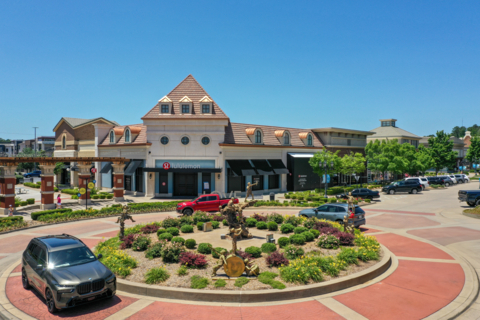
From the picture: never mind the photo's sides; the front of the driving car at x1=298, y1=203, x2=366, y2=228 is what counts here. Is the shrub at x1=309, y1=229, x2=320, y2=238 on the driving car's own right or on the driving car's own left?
on the driving car's own left

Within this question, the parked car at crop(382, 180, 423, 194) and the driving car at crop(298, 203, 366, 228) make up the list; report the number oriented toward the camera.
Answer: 0

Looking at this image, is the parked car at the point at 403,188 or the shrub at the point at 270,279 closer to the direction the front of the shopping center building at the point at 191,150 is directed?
the shrub

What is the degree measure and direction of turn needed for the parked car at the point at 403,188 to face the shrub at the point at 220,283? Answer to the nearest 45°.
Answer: approximately 90° to its left

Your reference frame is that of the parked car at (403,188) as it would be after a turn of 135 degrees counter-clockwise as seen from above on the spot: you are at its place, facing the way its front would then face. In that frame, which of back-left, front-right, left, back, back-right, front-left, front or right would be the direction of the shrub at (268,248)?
front-right

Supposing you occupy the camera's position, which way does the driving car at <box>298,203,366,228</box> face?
facing away from the viewer and to the left of the viewer

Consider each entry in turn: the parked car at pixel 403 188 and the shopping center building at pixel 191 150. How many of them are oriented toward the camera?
1

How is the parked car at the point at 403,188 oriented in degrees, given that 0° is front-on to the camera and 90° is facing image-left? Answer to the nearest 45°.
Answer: approximately 90°

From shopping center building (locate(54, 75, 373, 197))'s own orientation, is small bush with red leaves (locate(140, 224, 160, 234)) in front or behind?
in front

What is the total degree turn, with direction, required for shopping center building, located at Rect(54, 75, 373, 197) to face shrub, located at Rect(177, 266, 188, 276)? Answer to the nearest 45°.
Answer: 0° — it already faces it

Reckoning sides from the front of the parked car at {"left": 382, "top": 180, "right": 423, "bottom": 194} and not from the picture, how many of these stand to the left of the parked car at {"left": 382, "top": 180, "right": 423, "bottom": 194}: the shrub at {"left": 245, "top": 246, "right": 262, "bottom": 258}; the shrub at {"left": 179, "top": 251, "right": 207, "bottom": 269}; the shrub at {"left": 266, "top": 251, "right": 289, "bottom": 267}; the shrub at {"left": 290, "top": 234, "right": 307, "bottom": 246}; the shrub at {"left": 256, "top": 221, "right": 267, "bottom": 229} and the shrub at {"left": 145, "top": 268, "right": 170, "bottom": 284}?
6

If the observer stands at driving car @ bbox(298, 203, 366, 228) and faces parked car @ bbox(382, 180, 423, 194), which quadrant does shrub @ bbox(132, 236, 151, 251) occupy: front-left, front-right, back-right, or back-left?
back-left

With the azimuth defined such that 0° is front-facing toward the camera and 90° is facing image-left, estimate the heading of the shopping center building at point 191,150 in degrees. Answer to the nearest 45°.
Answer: approximately 0°

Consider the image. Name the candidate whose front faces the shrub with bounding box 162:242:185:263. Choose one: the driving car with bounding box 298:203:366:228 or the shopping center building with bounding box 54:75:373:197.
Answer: the shopping center building

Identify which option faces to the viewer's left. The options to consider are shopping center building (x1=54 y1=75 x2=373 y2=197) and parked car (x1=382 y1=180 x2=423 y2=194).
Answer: the parked car

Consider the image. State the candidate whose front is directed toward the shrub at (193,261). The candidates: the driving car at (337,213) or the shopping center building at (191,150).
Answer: the shopping center building

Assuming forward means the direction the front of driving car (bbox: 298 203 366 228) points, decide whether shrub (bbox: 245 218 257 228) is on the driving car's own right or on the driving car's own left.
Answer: on the driving car's own left
